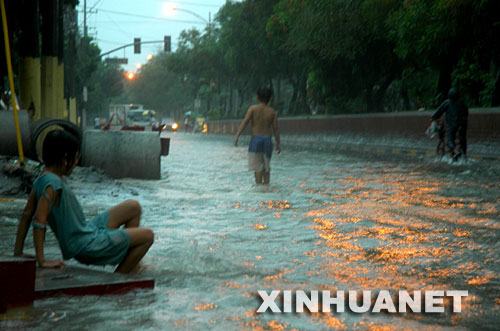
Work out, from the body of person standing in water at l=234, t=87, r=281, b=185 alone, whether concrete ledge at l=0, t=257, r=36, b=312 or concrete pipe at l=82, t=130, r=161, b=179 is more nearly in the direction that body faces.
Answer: the concrete pipe

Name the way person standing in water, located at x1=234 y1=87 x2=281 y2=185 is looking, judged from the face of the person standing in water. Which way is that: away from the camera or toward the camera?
away from the camera

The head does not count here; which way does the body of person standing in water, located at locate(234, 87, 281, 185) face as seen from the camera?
away from the camera

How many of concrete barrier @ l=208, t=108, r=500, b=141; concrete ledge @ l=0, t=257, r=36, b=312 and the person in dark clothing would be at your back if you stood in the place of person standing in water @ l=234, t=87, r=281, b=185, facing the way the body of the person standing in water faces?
1

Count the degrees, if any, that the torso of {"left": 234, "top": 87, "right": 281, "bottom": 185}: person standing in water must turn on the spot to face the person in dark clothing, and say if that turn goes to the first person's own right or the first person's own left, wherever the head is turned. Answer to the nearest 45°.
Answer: approximately 45° to the first person's own right

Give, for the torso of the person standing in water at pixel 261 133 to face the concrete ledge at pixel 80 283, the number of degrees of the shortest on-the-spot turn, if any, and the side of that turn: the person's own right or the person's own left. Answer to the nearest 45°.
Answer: approximately 180°
